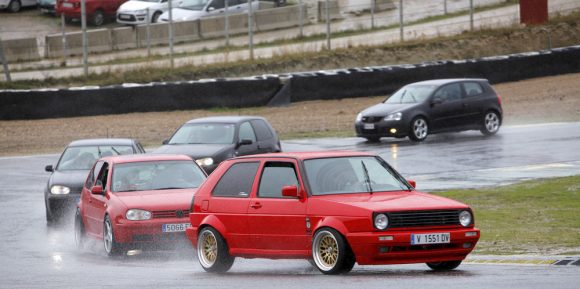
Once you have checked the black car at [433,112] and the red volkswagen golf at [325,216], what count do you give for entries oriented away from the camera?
0

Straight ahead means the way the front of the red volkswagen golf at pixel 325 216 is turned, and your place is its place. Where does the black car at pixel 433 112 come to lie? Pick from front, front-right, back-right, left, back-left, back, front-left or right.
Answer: back-left

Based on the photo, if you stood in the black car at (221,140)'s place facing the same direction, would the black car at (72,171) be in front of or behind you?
in front

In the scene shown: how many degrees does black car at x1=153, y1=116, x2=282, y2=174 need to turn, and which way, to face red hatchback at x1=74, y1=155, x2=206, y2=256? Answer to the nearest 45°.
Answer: approximately 45° to its left

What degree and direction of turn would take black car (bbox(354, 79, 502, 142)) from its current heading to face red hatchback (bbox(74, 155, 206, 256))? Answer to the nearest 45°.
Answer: approximately 45° to its left

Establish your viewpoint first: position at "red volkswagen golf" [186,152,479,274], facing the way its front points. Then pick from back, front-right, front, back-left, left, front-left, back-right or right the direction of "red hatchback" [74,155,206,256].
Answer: back

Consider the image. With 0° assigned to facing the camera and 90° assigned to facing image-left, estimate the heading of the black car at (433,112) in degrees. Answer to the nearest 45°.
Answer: approximately 45°

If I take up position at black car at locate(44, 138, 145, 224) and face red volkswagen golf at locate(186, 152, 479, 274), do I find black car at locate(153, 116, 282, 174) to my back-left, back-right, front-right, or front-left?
back-left

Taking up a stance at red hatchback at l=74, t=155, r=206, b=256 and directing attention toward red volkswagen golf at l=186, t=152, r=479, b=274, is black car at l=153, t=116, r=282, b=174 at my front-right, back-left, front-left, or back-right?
back-left

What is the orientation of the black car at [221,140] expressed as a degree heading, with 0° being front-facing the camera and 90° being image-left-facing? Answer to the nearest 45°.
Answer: approximately 45°

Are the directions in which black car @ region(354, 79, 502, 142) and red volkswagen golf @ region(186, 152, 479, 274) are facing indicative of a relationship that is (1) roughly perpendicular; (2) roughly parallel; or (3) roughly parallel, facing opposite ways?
roughly perpendicular
